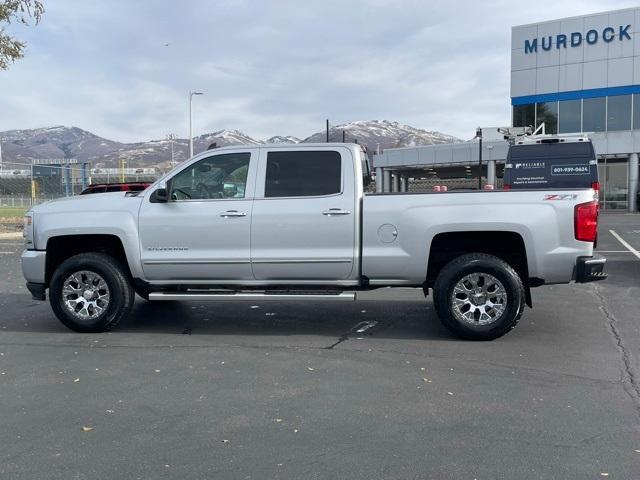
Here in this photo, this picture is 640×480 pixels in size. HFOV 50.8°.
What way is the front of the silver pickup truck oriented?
to the viewer's left

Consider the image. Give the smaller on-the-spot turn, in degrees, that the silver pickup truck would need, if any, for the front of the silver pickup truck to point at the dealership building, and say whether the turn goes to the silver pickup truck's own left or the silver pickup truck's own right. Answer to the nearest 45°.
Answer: approximately 135° to the silver pickup truck's own right

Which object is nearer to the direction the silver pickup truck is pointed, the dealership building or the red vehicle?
the red vehicle

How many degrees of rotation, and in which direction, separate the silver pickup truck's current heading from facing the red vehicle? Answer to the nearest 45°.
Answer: approximately 45° to its right
